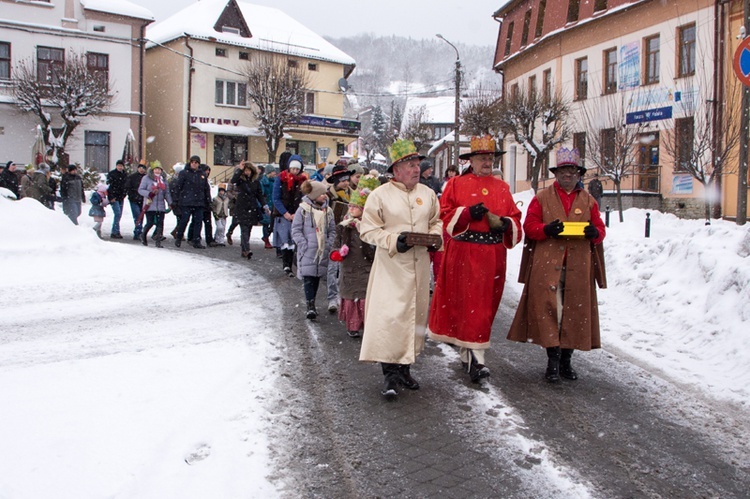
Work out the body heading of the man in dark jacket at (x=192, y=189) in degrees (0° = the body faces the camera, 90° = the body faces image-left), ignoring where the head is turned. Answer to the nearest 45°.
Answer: approximately 0°

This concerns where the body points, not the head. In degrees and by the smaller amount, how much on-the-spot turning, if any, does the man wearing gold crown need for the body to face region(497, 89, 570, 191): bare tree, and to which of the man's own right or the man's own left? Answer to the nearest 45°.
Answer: approximately 135° to the man's own left

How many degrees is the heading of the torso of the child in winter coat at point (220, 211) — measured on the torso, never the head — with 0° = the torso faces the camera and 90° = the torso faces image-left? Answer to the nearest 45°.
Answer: approximately 315°

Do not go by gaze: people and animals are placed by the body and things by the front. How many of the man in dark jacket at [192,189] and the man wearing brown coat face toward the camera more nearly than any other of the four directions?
2

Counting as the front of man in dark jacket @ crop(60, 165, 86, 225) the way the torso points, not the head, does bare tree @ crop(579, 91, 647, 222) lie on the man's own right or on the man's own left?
on the man's own left
